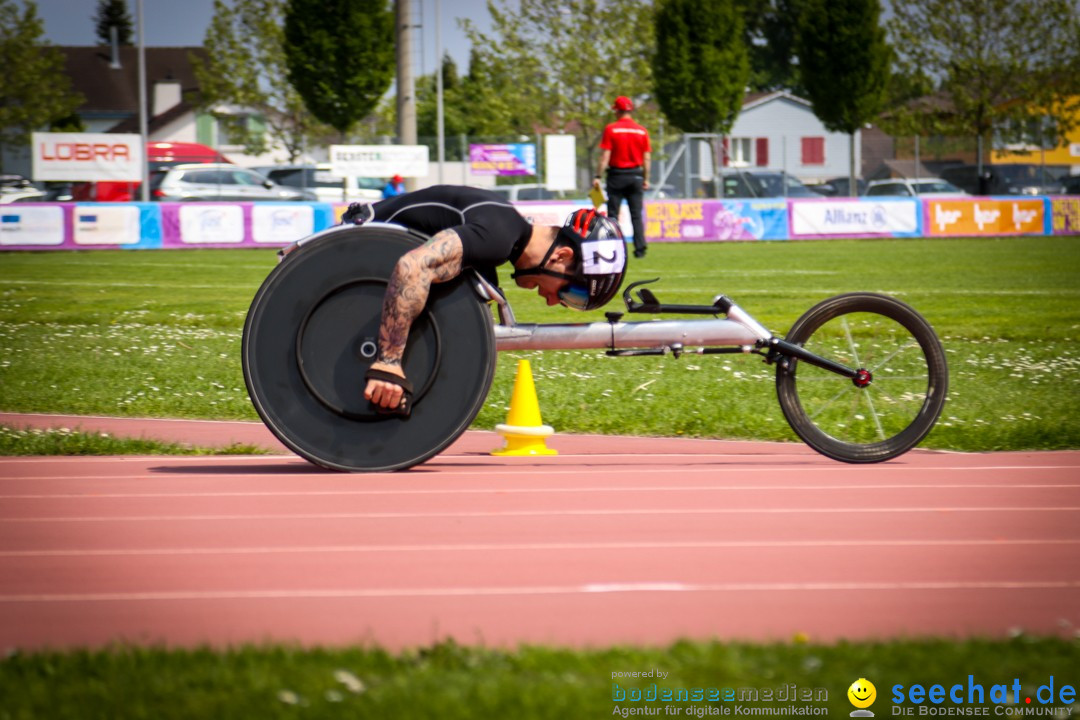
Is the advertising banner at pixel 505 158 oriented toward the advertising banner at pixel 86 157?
no

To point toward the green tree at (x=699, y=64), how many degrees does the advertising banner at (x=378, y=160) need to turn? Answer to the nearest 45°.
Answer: approximately 135° to its left

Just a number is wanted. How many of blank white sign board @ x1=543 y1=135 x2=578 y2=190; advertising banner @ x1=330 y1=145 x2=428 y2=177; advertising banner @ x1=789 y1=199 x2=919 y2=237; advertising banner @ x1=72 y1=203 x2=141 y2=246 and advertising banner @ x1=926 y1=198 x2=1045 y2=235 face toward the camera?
5

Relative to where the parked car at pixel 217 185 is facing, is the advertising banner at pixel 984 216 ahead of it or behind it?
ahead

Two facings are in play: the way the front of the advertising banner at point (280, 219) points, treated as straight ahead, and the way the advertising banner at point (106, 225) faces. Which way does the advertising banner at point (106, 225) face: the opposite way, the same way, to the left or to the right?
the same way

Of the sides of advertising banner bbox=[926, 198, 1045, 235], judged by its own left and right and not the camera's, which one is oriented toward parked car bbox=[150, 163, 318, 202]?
right

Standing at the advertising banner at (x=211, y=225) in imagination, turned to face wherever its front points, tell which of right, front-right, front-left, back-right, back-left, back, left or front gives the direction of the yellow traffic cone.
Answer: front

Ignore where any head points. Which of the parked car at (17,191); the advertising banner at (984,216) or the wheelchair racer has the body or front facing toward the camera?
the advertising banner

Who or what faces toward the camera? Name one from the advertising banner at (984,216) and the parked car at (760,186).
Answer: the advertising banner

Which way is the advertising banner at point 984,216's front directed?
toward the camera

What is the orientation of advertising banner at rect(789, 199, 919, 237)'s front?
toward the camera

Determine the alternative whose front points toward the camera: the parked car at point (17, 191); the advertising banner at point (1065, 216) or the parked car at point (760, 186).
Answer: the advertising banner

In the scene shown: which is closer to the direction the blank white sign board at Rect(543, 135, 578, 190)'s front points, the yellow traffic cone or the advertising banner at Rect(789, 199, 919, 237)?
the yellow traffic cone

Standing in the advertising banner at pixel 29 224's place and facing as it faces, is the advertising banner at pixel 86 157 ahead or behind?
behind

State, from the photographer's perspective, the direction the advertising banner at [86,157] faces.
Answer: facing the viewer
